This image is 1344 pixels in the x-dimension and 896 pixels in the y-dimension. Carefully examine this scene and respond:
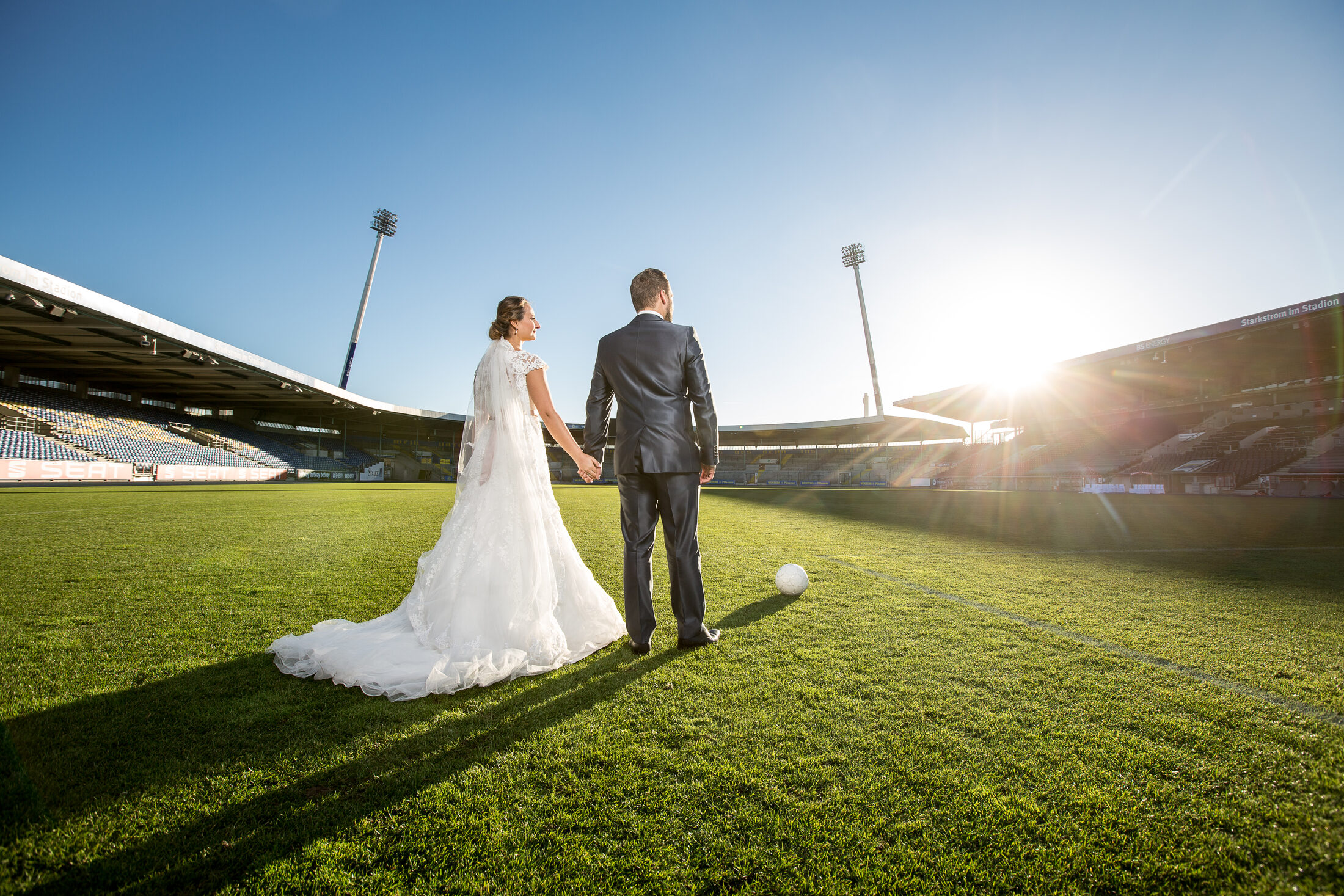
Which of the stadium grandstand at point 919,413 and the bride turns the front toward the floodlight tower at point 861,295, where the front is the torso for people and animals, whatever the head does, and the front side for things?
the bride

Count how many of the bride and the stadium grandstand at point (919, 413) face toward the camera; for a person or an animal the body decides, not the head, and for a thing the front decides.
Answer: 1

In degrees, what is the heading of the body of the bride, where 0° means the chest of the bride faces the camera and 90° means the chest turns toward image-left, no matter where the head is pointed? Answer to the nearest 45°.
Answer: approximately 225°

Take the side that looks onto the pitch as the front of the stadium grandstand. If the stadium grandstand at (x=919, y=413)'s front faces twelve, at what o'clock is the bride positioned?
The bride is roughly at 1 o'clock from the stadium grandstand.

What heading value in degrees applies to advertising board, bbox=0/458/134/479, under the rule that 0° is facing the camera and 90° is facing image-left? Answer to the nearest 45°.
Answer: approximately 315°

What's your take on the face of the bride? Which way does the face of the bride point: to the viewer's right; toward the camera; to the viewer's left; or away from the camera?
to the viewer's right

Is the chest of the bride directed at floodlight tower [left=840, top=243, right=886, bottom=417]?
yes

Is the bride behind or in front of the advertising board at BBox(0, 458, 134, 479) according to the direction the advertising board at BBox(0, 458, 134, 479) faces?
in front

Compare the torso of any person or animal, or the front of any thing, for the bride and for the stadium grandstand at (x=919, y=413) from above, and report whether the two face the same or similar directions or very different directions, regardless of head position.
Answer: very different directions

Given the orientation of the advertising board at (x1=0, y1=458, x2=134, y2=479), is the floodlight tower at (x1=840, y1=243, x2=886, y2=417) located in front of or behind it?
in front
